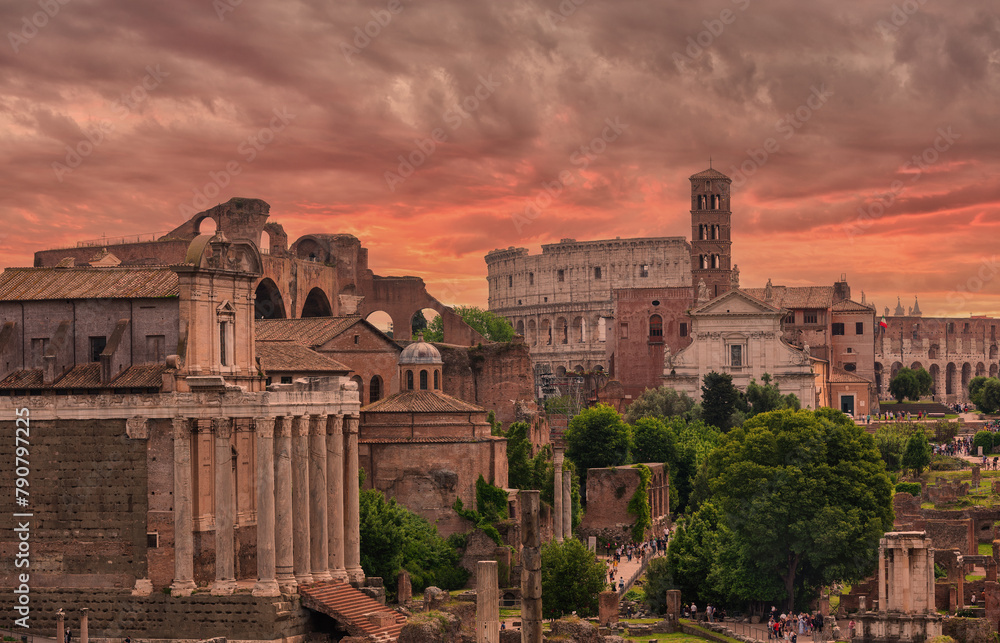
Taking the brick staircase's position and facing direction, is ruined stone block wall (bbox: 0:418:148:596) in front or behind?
behind

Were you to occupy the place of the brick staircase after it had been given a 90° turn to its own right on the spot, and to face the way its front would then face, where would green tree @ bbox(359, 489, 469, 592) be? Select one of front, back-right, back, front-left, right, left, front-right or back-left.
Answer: back-right

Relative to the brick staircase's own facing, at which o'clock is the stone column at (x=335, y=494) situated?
The stone column is roughly at 7 o'clock from the brick staircase.

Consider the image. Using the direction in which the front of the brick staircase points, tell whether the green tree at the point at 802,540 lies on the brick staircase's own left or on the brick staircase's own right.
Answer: on the brick staircase's own left

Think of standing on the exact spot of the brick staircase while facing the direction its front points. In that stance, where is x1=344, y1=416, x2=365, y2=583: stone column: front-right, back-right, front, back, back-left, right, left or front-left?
back-left

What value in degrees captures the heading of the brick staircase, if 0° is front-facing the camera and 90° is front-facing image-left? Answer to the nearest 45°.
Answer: approximately 315°
